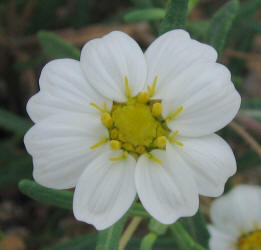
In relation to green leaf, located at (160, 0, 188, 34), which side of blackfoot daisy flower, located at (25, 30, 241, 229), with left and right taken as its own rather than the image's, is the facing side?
back

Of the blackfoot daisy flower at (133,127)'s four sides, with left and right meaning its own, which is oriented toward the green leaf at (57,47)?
back

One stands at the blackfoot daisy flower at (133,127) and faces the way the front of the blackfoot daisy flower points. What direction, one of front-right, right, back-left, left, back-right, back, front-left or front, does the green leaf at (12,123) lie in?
back-right

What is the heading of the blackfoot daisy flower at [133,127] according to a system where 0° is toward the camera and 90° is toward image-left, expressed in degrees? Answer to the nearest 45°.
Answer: approximately 0°

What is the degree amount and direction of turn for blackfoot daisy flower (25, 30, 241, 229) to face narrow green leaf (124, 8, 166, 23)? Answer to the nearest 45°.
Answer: approximately 180°
